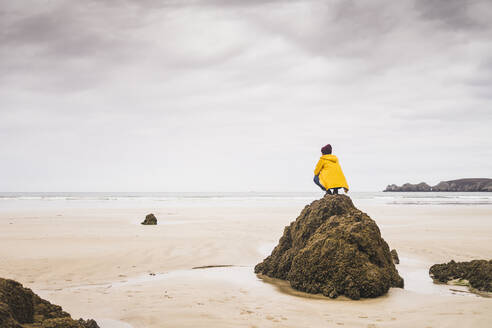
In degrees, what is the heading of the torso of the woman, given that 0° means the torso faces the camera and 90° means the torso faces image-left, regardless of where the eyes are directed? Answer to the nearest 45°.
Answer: approximately 135°

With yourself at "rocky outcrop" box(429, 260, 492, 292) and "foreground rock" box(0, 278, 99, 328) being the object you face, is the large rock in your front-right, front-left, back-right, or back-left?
front-right

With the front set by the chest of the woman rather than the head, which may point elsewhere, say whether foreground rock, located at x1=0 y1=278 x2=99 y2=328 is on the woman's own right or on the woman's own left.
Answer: on the woman's own left
